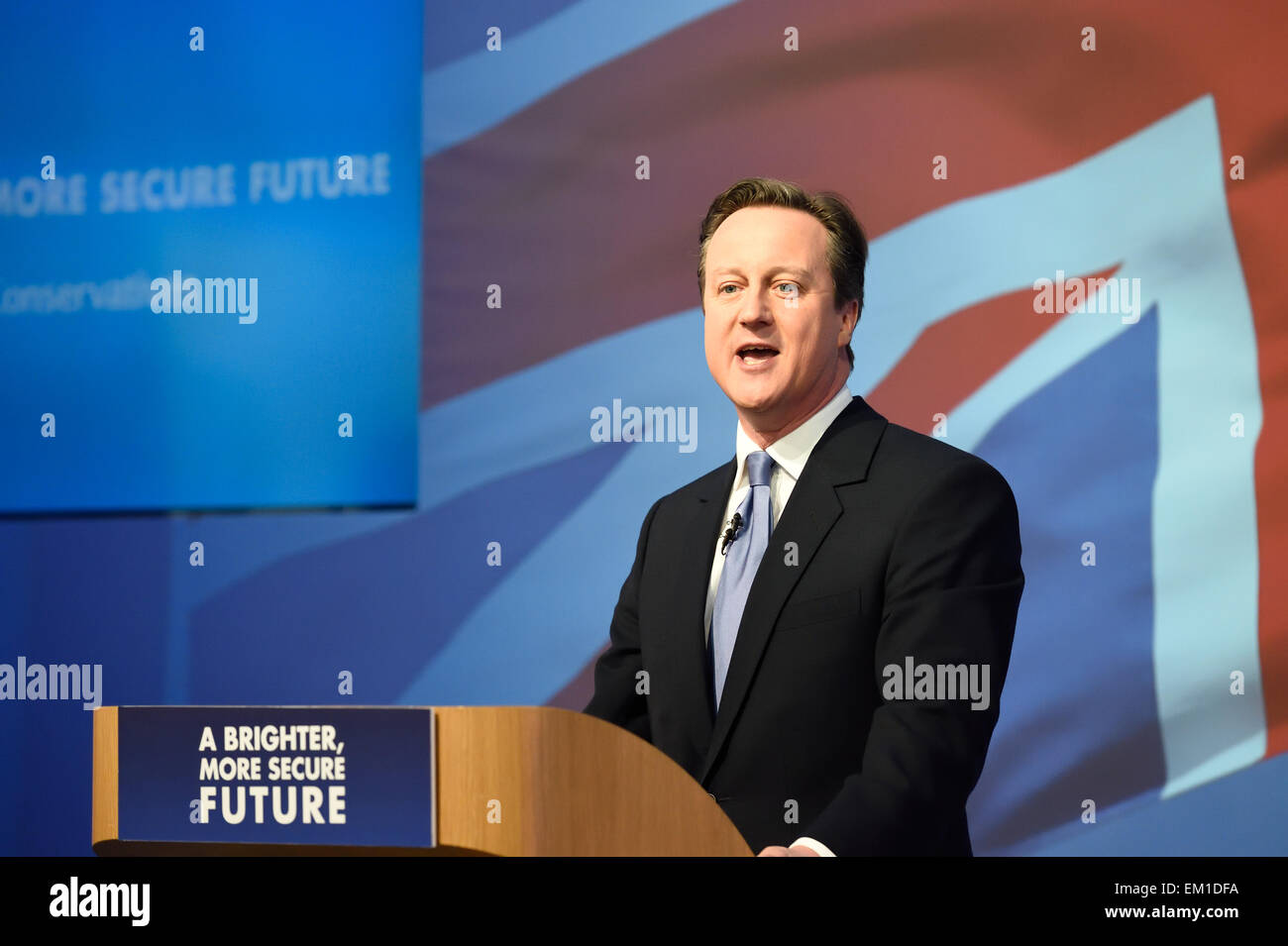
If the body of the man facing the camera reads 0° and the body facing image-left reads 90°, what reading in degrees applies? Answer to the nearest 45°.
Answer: approximately 45°

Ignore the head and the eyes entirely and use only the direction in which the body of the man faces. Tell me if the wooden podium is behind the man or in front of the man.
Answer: in front

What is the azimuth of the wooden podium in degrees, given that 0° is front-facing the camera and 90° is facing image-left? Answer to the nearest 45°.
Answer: approximately 45°

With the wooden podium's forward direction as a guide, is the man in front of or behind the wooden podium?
behind

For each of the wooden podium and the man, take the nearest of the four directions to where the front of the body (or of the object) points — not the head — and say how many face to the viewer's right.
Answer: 0

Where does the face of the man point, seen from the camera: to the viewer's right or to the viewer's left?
to the viewer's left
